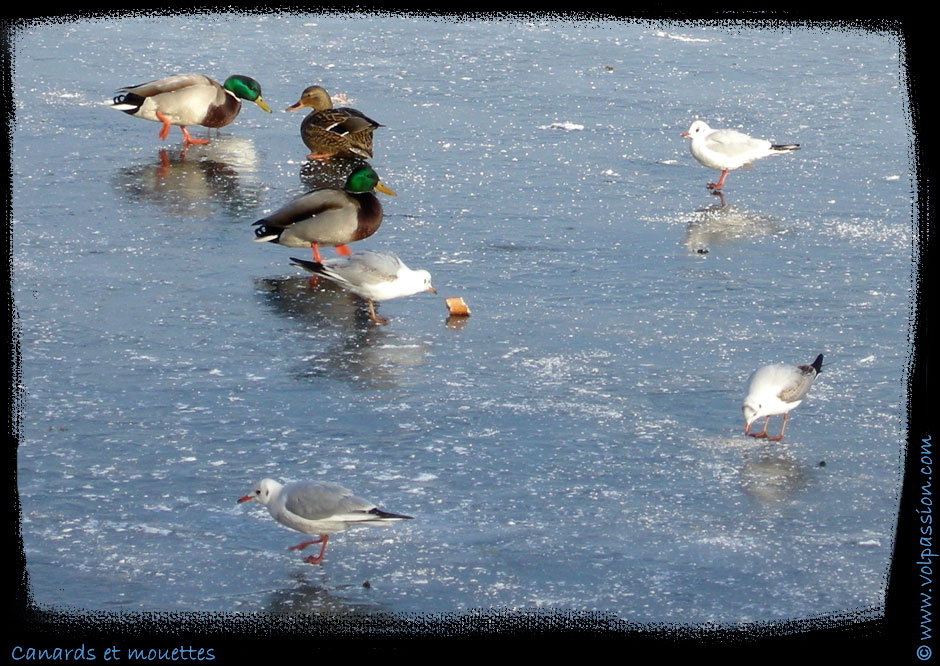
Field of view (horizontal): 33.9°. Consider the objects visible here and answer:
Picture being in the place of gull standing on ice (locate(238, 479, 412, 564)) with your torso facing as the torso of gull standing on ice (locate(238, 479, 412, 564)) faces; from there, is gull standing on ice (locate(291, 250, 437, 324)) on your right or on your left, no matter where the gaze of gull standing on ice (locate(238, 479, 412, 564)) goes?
on your right

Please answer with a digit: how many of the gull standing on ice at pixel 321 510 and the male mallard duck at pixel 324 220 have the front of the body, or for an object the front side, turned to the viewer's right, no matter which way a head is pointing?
1

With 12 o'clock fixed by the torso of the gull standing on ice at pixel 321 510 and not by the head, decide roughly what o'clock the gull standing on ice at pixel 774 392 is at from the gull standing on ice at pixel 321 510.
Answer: the gull standing on ice at pixel 774 392 is roughly at 5 o'clock from the gull standing on ice at pixel 321 510.

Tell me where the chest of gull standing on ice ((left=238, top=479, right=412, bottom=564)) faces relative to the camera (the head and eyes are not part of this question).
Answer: to the viewer's left

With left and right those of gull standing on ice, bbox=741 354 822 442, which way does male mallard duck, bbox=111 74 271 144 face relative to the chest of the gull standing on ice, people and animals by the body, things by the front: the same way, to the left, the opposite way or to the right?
the opposite way

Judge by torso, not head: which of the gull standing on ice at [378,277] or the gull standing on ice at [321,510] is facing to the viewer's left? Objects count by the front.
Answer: the gull standing on ice at [321,510]

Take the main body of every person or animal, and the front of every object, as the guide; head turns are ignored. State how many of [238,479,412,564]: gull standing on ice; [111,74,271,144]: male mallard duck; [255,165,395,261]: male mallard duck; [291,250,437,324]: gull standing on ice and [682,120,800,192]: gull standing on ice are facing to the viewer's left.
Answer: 2

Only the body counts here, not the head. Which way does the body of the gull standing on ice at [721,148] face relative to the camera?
to the viewer's left

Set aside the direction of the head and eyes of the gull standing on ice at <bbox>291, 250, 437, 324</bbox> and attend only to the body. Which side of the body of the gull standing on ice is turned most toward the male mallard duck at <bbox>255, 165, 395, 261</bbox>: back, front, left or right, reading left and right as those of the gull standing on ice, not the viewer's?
left

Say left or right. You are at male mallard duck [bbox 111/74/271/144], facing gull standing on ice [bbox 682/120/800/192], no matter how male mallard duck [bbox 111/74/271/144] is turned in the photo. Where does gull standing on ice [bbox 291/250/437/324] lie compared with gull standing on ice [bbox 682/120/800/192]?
right

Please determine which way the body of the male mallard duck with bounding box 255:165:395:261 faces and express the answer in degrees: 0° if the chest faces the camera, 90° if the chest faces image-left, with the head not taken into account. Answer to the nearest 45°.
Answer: approximately 270°

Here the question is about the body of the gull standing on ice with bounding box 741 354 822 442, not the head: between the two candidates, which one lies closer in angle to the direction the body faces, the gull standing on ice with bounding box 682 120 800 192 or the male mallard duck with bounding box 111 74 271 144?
the male mallard duck

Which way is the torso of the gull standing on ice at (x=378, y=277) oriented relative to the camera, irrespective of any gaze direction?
to the viewer's right

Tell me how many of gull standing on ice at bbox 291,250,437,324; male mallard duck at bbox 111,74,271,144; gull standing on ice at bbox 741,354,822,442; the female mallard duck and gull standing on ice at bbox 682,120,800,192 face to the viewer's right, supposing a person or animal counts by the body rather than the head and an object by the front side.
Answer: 2
